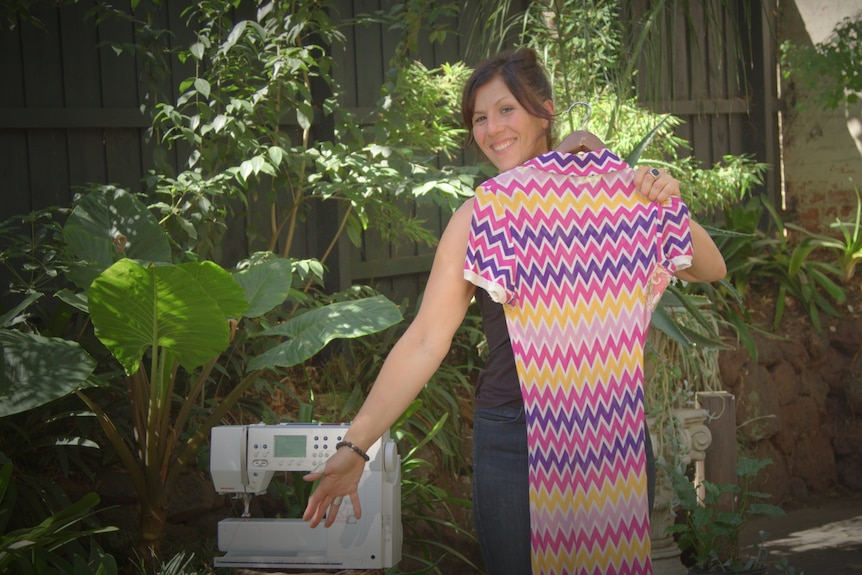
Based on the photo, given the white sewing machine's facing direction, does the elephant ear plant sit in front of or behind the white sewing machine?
behind

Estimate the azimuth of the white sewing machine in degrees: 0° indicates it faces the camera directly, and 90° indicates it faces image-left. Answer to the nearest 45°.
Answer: approximately 0°

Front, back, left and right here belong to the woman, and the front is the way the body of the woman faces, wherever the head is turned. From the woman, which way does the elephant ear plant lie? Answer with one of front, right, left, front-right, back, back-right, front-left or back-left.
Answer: back-right

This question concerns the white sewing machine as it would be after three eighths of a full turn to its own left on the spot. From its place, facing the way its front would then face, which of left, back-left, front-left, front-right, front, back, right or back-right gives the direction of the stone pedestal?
front

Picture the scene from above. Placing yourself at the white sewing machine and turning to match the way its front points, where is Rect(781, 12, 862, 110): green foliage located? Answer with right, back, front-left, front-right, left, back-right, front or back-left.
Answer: back-left

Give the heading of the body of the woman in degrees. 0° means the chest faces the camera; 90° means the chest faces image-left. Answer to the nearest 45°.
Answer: approximately 0°
